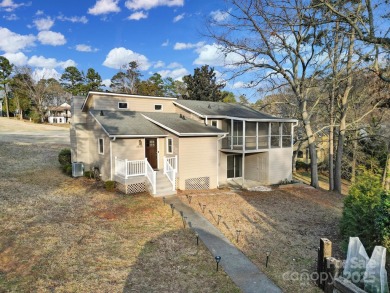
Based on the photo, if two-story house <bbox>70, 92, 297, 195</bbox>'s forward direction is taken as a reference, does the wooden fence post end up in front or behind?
in front

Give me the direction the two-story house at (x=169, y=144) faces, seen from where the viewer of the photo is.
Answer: facing the viewer

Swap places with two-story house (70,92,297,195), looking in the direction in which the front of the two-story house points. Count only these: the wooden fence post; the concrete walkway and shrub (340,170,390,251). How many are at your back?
0

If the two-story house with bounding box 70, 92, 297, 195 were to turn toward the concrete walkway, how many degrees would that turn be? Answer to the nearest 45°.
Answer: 0° — it already faces it

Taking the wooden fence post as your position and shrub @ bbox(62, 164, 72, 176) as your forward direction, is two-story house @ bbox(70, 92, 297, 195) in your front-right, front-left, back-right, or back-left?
front-right

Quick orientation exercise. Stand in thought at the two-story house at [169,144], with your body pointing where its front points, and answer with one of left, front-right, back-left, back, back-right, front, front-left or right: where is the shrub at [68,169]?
right

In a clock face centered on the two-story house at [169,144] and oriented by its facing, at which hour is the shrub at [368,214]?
The shrub is roughly at 11 o'clock from the two-story house.

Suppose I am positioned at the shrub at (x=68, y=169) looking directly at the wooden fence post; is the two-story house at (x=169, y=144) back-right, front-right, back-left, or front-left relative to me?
front-left

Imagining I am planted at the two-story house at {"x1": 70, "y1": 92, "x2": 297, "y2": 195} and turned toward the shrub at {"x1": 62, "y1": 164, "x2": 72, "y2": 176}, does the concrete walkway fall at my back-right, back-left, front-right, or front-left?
back-left
